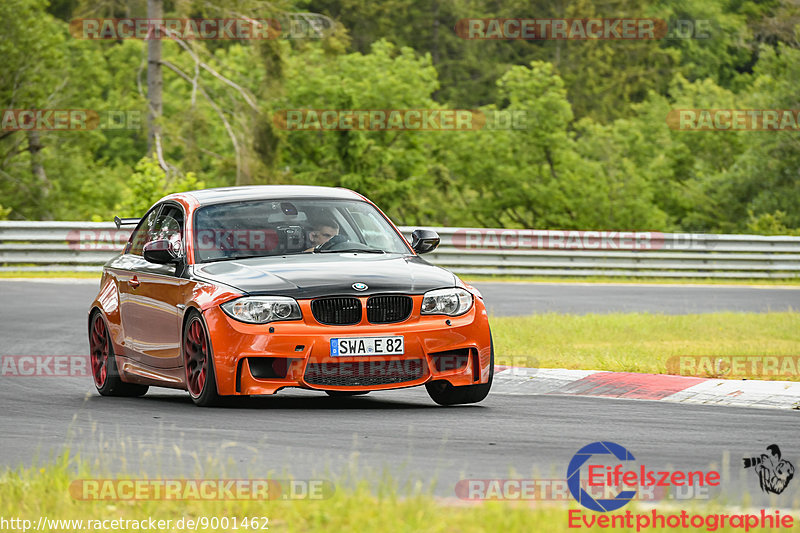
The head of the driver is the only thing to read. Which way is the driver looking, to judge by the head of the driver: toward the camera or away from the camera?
toward the camera

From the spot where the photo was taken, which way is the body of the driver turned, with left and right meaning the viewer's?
facing the viewer and to the right of the viewer

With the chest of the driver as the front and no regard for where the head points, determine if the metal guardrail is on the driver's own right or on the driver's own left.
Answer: on the driver's own left

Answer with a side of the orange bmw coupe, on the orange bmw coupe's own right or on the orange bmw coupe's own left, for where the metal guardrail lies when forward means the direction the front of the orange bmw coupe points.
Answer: on the orange bmw coupe's own left
